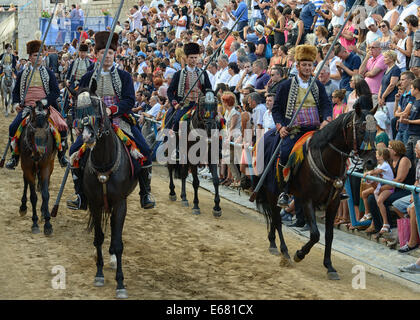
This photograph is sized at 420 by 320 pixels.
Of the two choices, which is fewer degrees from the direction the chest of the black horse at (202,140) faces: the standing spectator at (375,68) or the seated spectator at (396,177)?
the seated spectator

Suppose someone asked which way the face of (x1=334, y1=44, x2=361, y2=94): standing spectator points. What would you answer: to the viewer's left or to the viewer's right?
to the viewer's left

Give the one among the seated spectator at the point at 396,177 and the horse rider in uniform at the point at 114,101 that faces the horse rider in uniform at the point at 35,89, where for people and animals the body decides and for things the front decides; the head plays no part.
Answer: the seated spectator

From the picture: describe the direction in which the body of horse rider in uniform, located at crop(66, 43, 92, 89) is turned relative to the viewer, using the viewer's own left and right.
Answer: facing the viewer

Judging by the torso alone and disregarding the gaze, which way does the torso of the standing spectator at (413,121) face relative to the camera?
to the viewer's left

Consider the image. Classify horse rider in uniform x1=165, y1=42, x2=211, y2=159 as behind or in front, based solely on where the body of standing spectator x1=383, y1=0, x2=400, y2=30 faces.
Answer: in front

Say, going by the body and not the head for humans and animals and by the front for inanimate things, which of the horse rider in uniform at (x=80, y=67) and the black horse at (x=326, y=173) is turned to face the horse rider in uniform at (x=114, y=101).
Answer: the horse rider in uniform at (x=80, y=67)

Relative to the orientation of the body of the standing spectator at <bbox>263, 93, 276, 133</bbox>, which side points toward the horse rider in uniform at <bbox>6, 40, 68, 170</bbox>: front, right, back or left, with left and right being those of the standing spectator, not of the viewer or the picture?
front

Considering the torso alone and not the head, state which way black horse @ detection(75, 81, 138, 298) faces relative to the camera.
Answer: toward the camera

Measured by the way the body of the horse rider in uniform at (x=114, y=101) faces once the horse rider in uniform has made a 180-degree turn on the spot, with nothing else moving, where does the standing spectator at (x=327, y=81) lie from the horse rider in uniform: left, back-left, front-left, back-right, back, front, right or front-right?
front-right
